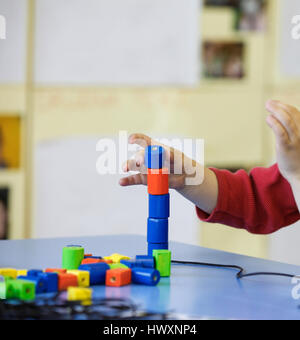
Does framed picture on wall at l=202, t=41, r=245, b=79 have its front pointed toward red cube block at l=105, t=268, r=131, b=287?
yes

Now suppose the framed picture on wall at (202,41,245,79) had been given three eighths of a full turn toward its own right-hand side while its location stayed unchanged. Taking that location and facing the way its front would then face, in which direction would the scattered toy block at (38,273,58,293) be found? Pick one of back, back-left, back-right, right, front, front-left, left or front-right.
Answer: back-left

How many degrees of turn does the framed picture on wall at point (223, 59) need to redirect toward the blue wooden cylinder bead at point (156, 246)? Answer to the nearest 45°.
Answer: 0° — it already faces it

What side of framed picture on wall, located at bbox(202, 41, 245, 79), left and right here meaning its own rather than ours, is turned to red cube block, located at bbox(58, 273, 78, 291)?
front

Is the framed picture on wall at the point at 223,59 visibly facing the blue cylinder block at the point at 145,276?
yes

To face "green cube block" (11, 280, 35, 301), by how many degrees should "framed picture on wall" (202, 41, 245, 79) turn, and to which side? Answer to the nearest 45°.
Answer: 0° — it already faces it

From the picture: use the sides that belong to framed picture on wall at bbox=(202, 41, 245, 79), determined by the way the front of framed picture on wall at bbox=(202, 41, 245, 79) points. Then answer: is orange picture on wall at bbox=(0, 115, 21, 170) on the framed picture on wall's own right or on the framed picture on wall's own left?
on the framed picture on wall's own right

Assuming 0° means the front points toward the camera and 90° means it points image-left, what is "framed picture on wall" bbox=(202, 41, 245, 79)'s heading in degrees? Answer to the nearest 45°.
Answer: approximately 0°

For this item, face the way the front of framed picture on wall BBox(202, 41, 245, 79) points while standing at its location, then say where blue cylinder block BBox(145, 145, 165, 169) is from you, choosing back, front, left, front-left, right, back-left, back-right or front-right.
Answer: front

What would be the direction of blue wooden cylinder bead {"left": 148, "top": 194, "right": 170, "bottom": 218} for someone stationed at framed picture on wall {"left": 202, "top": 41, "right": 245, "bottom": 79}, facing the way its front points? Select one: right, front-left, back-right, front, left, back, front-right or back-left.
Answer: front

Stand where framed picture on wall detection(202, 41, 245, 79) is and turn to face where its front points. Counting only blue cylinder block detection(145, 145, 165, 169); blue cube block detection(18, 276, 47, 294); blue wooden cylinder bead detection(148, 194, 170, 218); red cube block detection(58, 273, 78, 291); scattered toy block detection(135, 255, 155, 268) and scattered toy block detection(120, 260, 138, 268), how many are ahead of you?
6

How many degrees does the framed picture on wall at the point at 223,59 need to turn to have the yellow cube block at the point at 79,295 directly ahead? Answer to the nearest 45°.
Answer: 0° — it already faces it

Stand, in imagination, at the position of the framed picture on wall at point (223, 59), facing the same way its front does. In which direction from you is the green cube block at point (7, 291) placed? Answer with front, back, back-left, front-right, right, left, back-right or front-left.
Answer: front

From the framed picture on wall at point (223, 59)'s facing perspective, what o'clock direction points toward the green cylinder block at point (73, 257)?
The green cylinder block is roughly at 12 o'clock from the framed picture on wall.

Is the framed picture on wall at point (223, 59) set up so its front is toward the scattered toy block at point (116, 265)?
yes

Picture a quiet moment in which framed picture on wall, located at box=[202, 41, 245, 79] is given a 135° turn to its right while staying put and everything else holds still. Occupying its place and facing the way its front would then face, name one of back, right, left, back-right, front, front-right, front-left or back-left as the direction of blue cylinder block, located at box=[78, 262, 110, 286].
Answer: back-left

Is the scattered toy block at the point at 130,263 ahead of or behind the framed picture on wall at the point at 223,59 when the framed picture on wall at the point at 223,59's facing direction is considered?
ahead
